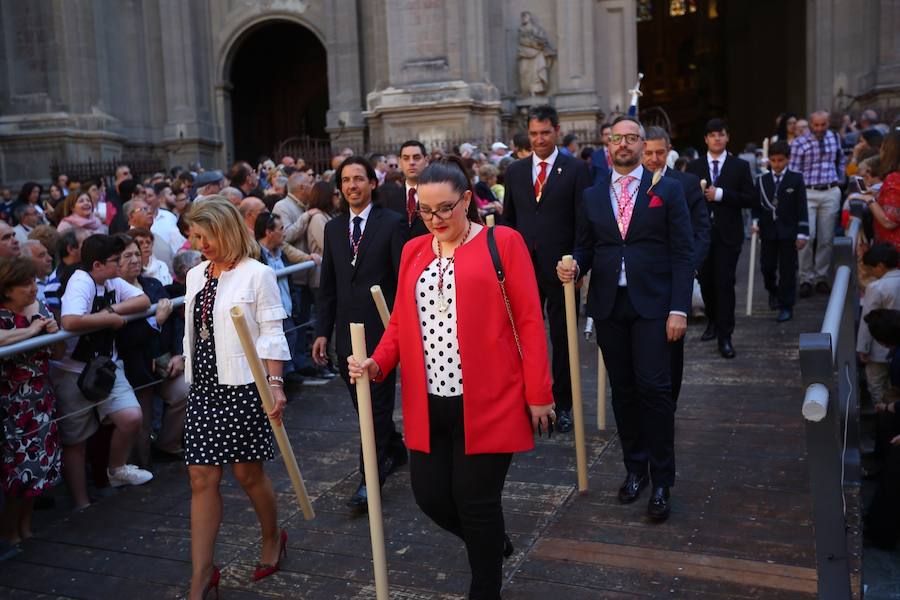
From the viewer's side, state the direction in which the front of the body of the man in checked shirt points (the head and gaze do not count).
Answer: toward the camera

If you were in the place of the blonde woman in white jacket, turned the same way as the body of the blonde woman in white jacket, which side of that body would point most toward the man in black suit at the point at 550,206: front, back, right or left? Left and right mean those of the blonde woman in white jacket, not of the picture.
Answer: back

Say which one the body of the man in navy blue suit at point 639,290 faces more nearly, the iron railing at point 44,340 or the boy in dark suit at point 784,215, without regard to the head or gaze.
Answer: the iron railing

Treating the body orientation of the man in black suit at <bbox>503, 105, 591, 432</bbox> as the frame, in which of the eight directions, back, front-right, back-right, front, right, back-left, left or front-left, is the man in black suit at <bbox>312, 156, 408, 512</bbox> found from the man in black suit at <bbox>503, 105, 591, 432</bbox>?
front-right

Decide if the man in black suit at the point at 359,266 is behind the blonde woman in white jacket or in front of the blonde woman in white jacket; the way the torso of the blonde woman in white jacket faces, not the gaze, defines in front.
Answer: behind

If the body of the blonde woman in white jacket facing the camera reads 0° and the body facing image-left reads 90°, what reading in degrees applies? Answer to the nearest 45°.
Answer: approximately 45°

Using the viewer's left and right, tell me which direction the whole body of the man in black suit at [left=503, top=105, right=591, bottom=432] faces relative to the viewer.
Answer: facing the viewer

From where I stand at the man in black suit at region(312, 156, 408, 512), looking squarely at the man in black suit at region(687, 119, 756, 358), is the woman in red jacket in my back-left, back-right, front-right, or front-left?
back-right

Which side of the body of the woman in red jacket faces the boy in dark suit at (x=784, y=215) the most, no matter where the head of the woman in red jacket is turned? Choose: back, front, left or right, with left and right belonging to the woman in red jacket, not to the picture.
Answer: back

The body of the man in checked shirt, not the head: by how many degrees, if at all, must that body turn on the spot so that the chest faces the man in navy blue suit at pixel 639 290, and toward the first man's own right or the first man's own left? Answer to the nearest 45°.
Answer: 0° — they already face them
